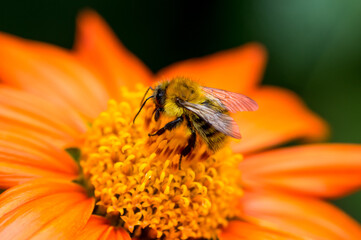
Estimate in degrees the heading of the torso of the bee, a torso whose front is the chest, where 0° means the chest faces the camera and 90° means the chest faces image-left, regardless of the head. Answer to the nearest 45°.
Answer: approximately 90°
